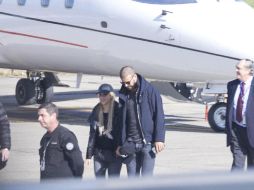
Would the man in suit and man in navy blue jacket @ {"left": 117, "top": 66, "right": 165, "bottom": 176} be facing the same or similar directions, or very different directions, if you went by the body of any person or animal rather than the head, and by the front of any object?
same or similar directions

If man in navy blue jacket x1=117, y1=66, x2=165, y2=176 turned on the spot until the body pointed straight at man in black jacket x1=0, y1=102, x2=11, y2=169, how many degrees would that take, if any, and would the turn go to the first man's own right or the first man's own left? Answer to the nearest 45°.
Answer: approximately 45° to the first man's own right

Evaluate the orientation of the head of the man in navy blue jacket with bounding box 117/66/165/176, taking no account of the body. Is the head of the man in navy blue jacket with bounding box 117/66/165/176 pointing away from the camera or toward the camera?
toward the camera

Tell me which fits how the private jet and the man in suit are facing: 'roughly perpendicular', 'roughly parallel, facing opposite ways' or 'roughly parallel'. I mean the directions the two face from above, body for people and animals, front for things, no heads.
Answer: roughly perpendicular

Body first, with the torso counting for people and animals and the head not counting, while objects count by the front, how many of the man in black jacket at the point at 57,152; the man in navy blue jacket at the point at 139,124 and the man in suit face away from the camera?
0

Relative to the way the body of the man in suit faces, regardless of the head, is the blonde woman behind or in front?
in front

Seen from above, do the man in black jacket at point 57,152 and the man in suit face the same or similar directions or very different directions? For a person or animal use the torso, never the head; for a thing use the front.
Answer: same or similar directions

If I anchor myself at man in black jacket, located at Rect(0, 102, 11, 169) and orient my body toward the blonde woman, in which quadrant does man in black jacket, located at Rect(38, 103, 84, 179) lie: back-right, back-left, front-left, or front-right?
front-right

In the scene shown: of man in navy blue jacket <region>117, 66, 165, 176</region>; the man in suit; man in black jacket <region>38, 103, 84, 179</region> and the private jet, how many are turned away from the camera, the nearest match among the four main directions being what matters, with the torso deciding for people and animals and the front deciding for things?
0

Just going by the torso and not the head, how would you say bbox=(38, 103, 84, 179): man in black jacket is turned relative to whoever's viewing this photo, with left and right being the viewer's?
facing the viewer and to the left of the viewer
